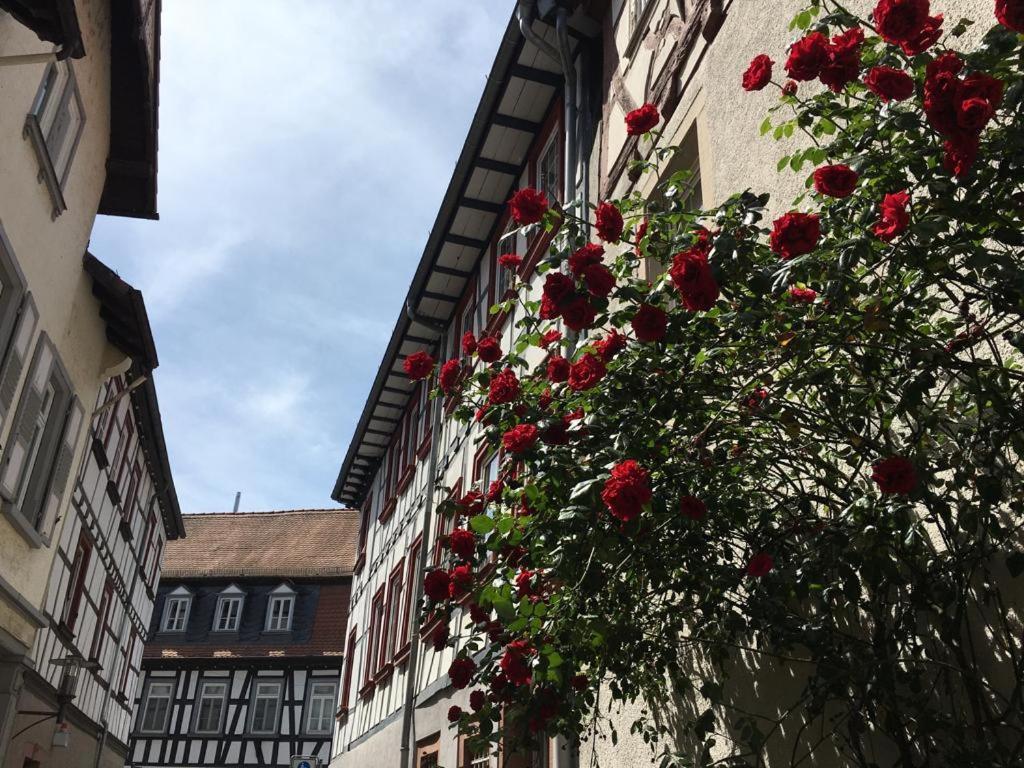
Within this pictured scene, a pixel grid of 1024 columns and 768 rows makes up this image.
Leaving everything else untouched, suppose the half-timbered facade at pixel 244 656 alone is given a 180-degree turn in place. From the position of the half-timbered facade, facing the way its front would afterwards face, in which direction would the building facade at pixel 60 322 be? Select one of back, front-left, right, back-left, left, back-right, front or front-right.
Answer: back

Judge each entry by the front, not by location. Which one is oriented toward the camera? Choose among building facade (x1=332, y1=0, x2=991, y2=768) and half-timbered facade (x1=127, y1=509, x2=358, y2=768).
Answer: the half-timbered facade

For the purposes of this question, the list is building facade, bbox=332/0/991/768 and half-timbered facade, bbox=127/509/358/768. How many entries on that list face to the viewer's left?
1

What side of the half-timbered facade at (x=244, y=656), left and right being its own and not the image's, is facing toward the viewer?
front

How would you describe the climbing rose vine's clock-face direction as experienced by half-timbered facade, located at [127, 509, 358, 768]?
The climbing rose vine is roughly at 12 o'clock from the half-timbered facade.

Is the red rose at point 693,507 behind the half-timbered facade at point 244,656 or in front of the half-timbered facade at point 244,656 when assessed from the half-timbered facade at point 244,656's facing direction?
in front

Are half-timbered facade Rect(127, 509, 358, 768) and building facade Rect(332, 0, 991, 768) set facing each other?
no

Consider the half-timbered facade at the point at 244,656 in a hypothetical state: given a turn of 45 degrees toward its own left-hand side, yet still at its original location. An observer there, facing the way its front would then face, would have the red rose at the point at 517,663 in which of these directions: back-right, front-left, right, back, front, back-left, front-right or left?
front-right

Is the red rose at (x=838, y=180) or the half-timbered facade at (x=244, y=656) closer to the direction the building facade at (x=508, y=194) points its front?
the half-timbered facade

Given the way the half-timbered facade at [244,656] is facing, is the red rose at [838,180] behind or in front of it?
in front

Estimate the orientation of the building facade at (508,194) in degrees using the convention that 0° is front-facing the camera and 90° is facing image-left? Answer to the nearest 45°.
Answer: approximately 90°

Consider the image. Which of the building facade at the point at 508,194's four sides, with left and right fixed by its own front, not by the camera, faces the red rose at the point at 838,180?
left
